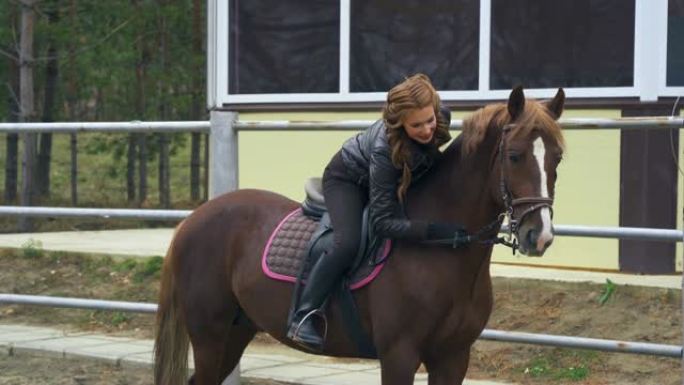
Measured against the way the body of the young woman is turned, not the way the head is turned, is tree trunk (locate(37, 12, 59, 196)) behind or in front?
behind

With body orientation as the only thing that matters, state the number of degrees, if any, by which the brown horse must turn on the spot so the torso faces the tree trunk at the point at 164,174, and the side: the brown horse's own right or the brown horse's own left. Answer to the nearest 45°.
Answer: approximately 135° to the brown horse's own left

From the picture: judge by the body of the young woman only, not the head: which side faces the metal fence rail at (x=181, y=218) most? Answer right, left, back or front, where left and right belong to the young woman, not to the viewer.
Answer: back

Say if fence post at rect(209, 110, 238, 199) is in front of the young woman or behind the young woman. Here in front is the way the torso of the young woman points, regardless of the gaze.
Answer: behind

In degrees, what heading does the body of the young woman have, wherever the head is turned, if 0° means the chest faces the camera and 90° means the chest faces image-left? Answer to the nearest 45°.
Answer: approximately 315°

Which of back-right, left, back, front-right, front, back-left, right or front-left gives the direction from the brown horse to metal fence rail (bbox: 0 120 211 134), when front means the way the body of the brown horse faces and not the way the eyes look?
back

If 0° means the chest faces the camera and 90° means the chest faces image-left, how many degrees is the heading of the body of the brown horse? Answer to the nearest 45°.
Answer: approximately 315°

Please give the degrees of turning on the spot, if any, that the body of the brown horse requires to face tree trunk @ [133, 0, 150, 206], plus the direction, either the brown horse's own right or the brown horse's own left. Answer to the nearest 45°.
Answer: approximately 135° to the brown horse's own left
